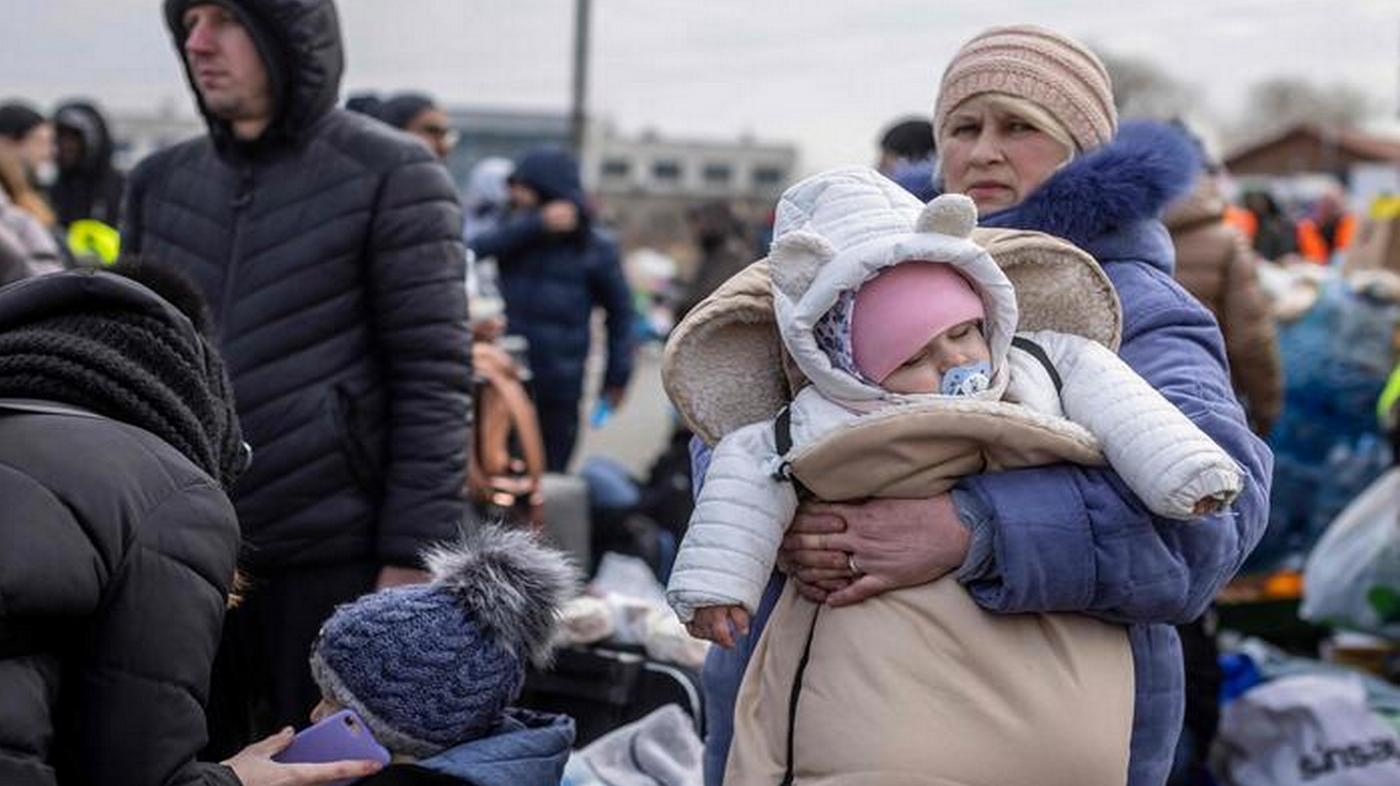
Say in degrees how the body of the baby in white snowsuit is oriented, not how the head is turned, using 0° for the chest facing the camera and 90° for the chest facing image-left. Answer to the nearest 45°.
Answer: approximately 0°

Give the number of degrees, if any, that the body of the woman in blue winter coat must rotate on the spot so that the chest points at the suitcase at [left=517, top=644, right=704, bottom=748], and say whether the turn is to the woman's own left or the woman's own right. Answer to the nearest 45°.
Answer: approximately 90° to the woman's own right

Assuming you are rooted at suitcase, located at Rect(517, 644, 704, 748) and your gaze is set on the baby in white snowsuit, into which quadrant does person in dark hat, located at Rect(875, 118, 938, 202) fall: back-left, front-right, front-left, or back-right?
back-left

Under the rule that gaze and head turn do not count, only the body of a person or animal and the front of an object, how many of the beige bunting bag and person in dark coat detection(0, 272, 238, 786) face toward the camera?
1

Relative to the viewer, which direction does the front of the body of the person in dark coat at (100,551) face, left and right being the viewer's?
facing away from the viewer and to the right of the viewer

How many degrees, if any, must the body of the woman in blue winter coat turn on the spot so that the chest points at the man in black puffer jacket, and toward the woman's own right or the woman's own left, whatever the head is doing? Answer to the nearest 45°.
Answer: approximately 90° to the woman's own right

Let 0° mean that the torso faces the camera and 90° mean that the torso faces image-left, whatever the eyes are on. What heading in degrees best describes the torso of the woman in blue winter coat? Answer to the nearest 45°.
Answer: approximately 45°

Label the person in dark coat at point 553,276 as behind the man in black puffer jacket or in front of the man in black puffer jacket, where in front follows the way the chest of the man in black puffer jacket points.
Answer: behind

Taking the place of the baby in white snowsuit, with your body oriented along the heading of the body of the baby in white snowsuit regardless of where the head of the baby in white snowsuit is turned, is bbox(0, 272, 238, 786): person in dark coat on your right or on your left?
on your right

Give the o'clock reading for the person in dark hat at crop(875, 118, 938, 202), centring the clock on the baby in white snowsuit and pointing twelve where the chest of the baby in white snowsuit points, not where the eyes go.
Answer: The person in dark hat is roughly at 6 o'clock from the baby in white snowsuit.

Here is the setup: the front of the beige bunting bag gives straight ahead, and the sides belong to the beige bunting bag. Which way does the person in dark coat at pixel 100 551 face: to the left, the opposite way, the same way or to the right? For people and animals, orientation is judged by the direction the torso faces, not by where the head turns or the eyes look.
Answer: the opposite way

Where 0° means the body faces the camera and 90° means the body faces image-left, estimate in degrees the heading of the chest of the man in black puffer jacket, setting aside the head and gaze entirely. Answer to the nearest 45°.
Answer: approximately 45°

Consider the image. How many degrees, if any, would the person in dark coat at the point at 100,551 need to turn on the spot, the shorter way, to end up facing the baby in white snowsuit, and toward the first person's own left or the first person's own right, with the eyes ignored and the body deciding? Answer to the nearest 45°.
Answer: approximately 45° to the first person's own right

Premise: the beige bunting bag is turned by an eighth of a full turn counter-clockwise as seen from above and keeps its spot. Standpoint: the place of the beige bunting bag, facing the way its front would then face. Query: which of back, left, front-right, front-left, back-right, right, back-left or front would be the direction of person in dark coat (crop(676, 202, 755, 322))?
back-left

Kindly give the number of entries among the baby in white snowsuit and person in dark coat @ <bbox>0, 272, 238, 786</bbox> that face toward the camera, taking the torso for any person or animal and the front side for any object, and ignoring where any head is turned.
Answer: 1

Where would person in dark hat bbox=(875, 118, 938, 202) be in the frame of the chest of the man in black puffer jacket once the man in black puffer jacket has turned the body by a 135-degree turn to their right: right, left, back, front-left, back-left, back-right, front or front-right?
front-right
